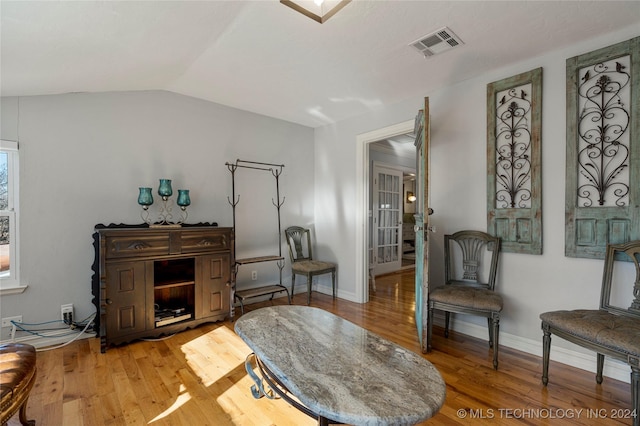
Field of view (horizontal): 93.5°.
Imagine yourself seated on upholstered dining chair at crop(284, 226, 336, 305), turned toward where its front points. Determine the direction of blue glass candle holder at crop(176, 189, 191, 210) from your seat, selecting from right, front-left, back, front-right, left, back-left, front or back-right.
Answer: right

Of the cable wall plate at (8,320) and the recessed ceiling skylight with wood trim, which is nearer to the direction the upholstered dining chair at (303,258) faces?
the recessed ceiling skylight with wood trim

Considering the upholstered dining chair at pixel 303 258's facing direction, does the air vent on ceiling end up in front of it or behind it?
in front

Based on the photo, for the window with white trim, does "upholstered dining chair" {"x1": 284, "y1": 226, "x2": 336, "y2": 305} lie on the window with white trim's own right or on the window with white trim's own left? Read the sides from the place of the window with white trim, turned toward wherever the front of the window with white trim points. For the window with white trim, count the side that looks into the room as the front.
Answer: on the window with white trim's own left

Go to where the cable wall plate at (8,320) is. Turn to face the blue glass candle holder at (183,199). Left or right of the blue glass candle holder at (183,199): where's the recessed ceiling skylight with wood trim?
right

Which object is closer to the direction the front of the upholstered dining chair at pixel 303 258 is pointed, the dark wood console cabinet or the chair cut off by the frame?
the chair cut off by the frame

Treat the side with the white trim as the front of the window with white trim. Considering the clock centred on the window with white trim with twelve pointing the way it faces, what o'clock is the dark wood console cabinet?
The dark wood console cabinet is roughly at 10 o'clock from the window with white trim.

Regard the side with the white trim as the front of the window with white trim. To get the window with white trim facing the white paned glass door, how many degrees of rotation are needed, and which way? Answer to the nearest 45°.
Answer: approximately 90° to its left

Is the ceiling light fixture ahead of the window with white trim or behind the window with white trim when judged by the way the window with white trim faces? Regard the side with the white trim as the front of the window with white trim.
ahead

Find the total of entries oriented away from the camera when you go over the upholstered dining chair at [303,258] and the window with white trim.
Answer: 0

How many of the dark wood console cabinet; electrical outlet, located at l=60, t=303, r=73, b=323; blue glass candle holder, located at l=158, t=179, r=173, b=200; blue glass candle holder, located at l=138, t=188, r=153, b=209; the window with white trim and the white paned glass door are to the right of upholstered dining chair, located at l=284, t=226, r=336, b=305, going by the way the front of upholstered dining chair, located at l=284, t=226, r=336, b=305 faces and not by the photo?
5

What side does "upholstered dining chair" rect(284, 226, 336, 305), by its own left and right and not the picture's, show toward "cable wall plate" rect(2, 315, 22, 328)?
right
